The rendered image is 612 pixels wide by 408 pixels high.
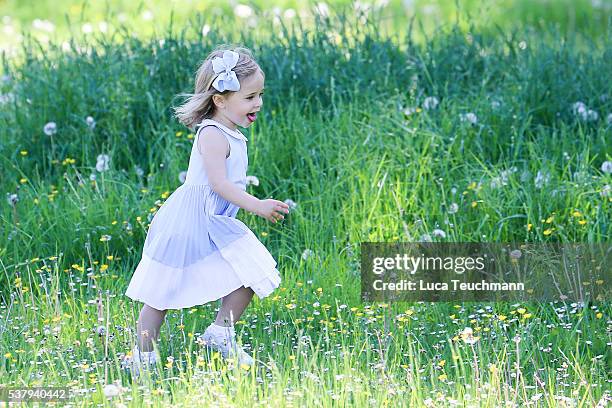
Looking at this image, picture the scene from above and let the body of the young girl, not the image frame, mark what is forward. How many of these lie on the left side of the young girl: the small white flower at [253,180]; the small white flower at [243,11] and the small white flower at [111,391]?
2

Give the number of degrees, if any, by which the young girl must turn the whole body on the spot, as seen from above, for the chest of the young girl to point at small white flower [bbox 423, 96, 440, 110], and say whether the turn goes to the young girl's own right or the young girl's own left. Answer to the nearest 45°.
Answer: approximately 45° to the young girl's own left

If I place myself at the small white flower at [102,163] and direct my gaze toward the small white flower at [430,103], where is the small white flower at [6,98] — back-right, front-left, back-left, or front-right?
back-left

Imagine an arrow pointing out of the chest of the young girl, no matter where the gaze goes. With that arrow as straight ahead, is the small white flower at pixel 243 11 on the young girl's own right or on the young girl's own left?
on the young girl's own left

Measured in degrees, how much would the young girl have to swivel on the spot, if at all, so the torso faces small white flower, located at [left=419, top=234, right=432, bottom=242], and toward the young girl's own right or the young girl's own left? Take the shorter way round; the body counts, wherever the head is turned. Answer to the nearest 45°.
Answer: approximately 45° to the young girl's own left

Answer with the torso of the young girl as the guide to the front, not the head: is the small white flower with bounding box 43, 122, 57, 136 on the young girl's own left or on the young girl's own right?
on the young girl's own left

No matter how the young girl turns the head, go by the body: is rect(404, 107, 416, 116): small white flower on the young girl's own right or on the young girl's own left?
on the young girl's own left

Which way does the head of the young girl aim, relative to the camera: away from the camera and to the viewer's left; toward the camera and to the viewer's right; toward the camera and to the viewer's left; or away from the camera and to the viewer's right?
toward the camera and to the viewer's right

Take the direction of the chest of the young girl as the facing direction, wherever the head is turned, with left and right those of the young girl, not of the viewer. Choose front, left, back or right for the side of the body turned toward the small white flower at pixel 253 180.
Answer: left

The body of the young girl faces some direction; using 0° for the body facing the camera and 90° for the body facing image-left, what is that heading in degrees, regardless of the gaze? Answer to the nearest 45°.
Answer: approximately 270°

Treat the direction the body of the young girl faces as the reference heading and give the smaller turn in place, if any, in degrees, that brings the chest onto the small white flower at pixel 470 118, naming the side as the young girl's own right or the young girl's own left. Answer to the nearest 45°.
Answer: approximately 45° to the young girl's own left

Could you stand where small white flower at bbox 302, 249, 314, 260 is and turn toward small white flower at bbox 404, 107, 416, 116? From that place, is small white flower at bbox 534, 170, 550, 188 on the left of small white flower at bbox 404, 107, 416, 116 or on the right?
right
